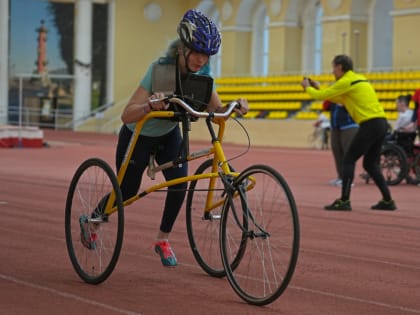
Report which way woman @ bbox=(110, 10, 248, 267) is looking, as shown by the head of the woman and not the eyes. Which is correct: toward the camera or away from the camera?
toward the camera

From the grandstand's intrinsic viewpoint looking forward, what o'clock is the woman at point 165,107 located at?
The woman is roughly at 12 o'clock from the grandstand.

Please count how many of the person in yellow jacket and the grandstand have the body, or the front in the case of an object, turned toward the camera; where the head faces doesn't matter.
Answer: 1

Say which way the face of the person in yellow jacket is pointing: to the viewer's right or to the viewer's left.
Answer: to the viewer's left

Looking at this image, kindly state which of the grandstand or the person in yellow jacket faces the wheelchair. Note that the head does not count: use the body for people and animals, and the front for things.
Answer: the grandstand

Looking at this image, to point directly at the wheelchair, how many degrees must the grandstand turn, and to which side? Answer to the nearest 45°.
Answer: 0° — it already faces it

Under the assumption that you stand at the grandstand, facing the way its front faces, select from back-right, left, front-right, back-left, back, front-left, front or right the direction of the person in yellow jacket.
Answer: front

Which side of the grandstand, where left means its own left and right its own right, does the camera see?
front

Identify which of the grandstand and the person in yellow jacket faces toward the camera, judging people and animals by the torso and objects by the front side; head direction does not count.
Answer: the grandstand

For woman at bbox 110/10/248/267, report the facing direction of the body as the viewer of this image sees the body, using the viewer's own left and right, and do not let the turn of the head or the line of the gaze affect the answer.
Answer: facing the viewer and to the right of the viewer

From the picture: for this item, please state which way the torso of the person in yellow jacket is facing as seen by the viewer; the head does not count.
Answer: to the viewer's left

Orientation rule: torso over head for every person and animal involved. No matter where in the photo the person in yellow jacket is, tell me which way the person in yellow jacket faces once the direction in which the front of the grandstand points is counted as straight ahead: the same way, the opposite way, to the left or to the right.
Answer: to the right

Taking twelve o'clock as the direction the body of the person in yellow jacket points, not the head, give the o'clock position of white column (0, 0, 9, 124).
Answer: The white column is roughly at 2 o'clock from the person in yellow jacket.

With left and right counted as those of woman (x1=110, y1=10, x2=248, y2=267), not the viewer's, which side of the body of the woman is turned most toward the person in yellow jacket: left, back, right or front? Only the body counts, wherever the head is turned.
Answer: left

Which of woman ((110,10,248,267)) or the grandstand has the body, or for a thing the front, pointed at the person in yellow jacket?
the grandstand
